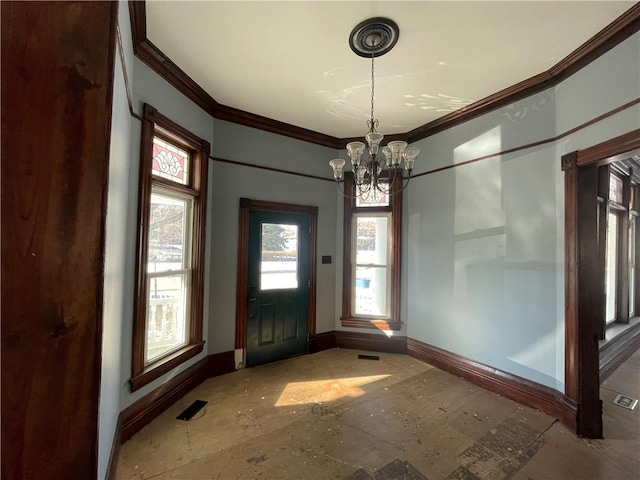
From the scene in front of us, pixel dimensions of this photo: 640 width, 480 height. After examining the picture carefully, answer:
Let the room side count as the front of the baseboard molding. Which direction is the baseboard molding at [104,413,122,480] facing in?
to the viewer's right

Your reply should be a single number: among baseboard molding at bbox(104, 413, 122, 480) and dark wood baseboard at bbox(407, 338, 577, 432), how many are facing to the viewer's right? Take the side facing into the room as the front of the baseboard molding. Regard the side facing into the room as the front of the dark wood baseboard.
1

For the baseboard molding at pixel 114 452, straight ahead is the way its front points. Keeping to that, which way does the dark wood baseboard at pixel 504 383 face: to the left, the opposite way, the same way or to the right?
the opposite way

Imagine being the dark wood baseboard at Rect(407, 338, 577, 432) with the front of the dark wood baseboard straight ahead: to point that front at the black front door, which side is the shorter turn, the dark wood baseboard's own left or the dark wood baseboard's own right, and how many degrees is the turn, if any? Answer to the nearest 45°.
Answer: approximately 45° to the dark wood baseboard's own right

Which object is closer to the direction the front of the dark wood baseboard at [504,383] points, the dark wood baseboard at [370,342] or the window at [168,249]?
the window

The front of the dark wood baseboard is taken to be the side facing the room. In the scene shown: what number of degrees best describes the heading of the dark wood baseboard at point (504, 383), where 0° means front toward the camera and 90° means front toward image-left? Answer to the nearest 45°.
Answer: approximately 45°

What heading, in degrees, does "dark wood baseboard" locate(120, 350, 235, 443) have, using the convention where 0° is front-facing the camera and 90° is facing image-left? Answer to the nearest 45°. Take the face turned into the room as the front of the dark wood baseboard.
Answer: approximately 315°

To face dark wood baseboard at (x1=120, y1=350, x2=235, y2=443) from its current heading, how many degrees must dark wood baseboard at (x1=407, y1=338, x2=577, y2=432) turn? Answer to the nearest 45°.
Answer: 0° — it already faces it
